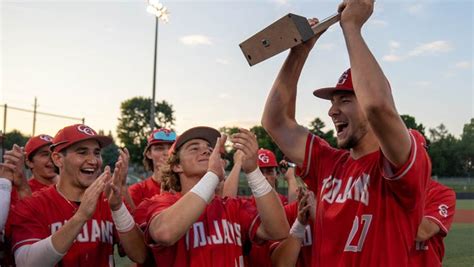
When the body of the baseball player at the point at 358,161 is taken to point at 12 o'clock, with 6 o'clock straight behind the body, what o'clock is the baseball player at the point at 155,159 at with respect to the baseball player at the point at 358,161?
the baseball player at the point at 155,159 is roughly at 3 o'clock from the baseball player at the point at 358,161.

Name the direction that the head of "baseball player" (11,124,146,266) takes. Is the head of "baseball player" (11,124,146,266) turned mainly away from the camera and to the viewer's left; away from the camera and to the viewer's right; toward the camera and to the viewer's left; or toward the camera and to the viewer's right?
toward the camera and to the viewer's right

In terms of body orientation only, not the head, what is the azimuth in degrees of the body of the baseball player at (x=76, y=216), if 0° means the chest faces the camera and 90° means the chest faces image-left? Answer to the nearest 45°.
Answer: approximately 315°

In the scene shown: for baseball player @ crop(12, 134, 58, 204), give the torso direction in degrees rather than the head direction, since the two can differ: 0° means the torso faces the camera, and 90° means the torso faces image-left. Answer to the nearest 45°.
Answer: approximately 315°

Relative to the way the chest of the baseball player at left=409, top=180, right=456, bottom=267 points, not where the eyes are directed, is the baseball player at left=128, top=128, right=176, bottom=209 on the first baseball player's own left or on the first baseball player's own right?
on the first baseball player's own right

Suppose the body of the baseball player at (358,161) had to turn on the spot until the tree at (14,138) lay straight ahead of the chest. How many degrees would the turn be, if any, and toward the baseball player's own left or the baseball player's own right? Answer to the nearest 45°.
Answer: approximately 90° to the baseball player's own right
